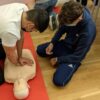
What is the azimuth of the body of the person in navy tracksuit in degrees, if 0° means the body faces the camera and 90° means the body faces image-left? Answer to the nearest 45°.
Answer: approximately 45°

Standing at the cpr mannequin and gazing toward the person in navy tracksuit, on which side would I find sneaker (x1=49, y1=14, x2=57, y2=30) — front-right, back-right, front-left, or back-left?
front-left
